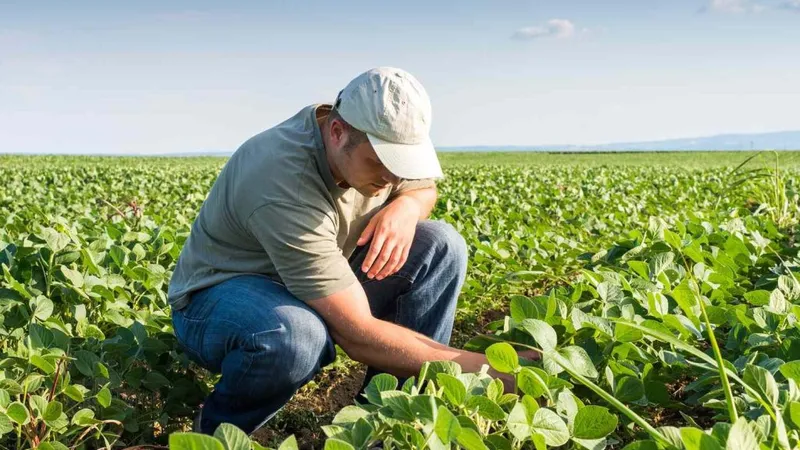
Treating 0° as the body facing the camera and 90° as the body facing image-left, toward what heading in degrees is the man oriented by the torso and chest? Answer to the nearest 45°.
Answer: approximately 315°
